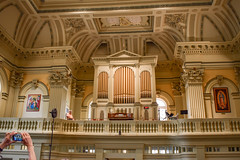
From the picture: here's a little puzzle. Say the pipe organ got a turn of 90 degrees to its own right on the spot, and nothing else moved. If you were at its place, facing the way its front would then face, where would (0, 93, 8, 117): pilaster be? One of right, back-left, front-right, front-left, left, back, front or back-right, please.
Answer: front

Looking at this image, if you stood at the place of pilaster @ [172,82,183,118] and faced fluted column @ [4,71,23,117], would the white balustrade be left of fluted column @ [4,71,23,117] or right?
left

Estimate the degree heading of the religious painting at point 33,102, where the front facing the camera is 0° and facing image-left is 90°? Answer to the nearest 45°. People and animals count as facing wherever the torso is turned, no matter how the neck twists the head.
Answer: approximately 0°

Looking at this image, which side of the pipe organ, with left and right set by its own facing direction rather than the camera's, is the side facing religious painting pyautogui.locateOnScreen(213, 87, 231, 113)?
left

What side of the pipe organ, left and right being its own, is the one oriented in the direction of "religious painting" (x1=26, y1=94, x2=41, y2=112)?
right

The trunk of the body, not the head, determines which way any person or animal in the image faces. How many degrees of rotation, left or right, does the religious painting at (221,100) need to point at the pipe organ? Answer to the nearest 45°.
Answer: approximately 90° to its right

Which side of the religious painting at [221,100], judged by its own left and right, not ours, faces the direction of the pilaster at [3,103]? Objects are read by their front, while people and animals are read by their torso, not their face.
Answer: right

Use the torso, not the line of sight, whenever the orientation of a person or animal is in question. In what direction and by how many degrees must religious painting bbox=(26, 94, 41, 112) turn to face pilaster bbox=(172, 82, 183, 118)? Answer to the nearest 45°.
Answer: approximately 90° to its left
